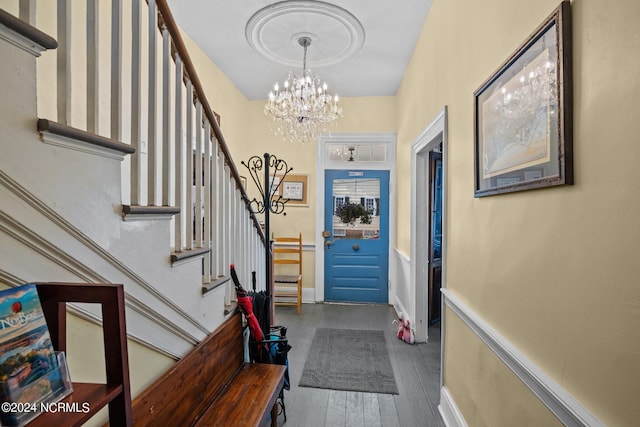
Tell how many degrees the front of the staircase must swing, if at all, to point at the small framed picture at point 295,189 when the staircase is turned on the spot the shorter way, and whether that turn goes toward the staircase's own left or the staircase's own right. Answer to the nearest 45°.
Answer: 0° — it already faces it

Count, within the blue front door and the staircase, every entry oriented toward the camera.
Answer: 1

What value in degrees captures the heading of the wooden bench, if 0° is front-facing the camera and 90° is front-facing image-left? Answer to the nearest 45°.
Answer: approximately 315°

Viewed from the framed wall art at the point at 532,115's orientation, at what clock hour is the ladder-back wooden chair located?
The ladder-back wooden chair is roughly at 3 o'clock from the framed wall art.

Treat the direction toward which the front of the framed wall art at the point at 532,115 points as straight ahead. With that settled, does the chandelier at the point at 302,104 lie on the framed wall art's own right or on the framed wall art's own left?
on the framed wall art's own right

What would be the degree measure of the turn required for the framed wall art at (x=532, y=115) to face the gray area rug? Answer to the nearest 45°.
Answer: approximately 90° to its right

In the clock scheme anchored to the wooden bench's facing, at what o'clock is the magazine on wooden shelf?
The magazine on wooden shelf is roughly at 2 o'clock from the wooden bench.

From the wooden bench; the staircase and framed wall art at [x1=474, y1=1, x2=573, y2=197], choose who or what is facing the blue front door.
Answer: the staircase

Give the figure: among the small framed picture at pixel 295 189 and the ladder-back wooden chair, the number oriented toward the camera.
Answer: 2

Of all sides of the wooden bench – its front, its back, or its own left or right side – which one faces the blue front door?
left
